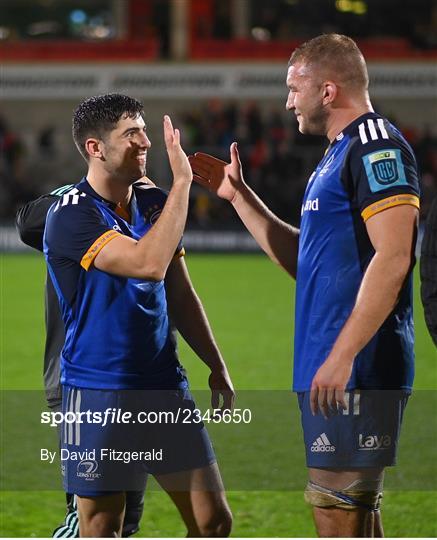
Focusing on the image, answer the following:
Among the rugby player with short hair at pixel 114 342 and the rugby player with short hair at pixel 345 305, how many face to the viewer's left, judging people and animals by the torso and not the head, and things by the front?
1

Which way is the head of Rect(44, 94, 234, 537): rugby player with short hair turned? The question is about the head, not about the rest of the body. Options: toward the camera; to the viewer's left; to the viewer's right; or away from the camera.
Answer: to the viewer's right

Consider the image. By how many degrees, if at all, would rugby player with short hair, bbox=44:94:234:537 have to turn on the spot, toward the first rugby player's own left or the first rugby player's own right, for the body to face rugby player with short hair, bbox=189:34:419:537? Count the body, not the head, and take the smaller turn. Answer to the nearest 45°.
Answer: approximately 45° to the first rugby player's own left

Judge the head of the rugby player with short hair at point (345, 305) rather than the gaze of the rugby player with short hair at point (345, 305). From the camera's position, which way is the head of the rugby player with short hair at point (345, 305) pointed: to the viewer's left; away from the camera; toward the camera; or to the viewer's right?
to the viewer's left

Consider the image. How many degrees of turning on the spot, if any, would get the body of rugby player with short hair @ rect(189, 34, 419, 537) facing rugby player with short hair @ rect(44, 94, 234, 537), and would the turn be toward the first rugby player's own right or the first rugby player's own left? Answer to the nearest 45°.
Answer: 0° — they already face them

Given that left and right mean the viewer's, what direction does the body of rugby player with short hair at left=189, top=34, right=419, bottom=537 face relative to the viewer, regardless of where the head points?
facing to the left of the viewer
